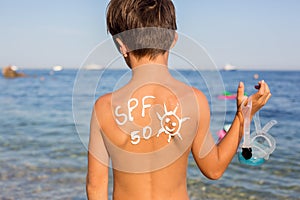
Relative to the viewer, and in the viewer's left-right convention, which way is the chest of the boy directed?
facing away from the viewer
